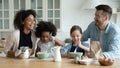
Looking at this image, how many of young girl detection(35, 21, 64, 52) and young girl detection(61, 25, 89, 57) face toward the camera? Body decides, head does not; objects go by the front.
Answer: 2

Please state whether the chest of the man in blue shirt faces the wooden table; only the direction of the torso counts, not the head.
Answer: yes

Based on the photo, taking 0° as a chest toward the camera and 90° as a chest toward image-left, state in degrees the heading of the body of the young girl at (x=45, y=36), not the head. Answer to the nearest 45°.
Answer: approximately 0°

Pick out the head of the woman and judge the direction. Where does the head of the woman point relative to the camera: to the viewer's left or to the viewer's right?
to the viewer's right

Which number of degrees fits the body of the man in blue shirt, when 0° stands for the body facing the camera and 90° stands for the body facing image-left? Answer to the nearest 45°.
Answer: approximately 45°

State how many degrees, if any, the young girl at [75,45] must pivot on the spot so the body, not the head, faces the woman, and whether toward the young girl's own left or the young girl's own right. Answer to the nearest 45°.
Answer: approximately 90° to the young girl's own right
